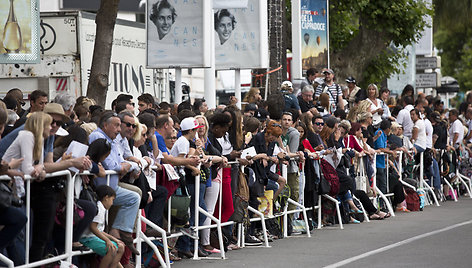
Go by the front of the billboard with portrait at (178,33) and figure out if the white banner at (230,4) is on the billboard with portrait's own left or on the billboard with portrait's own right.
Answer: on the billboard with portrait's own left

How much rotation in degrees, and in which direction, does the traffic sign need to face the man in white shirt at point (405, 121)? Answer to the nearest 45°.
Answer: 0° — it already faces them

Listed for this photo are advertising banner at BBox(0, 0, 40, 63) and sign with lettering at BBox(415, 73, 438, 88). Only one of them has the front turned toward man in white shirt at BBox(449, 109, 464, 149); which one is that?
the sign with lettering

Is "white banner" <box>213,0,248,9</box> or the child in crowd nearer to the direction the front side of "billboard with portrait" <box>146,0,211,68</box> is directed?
the child in crowd

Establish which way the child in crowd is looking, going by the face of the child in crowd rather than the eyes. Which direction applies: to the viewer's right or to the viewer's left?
to the viewer's right

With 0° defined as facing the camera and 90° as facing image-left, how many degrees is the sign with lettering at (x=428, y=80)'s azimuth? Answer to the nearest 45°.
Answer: approximately 0°
